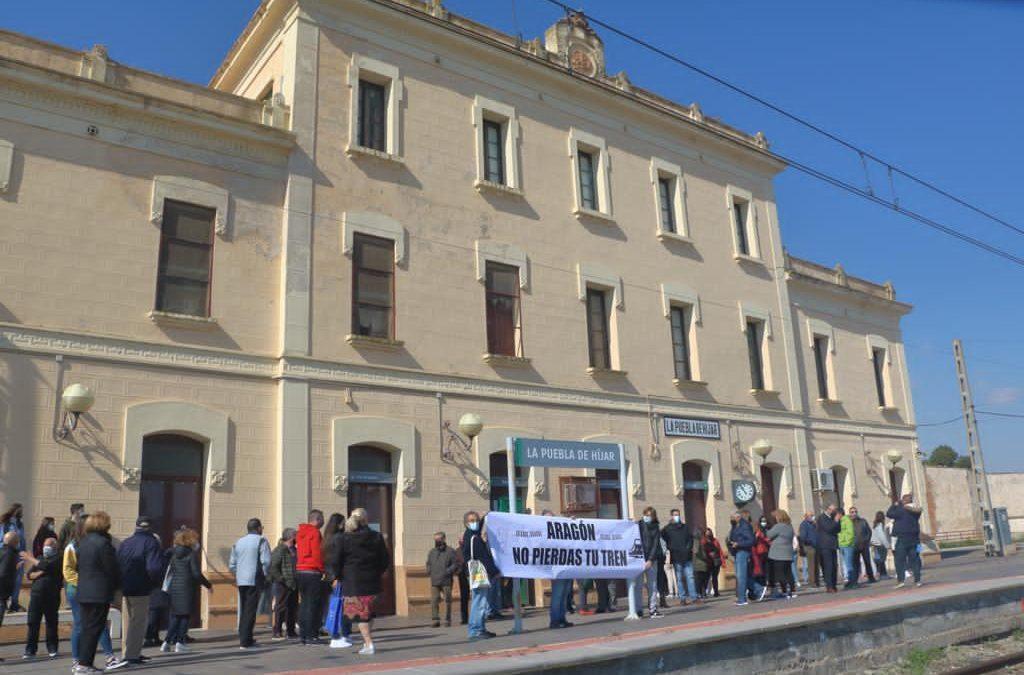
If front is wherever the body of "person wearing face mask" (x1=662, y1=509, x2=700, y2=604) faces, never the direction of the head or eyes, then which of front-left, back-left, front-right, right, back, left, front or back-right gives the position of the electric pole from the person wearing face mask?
back-left

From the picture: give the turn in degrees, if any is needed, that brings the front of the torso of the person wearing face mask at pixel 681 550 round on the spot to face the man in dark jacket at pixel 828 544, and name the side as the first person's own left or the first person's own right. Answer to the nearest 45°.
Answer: approximately 135° to the first person's own left

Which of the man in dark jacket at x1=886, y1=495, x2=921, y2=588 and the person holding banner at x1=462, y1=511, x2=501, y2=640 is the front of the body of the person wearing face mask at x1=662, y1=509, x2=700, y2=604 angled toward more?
the person holding banner

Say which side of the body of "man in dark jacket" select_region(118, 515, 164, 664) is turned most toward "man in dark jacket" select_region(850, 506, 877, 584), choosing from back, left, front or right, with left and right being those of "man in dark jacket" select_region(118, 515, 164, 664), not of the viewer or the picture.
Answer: right

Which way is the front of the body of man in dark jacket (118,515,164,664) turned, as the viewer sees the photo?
away from the camera

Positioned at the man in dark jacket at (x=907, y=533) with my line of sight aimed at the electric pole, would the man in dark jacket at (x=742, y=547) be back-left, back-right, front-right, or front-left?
back-left
